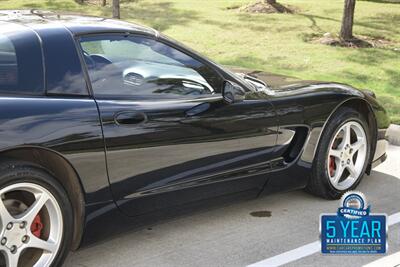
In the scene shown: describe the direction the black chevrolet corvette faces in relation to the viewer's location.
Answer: facing away from the viewer and to the right of the viewer
